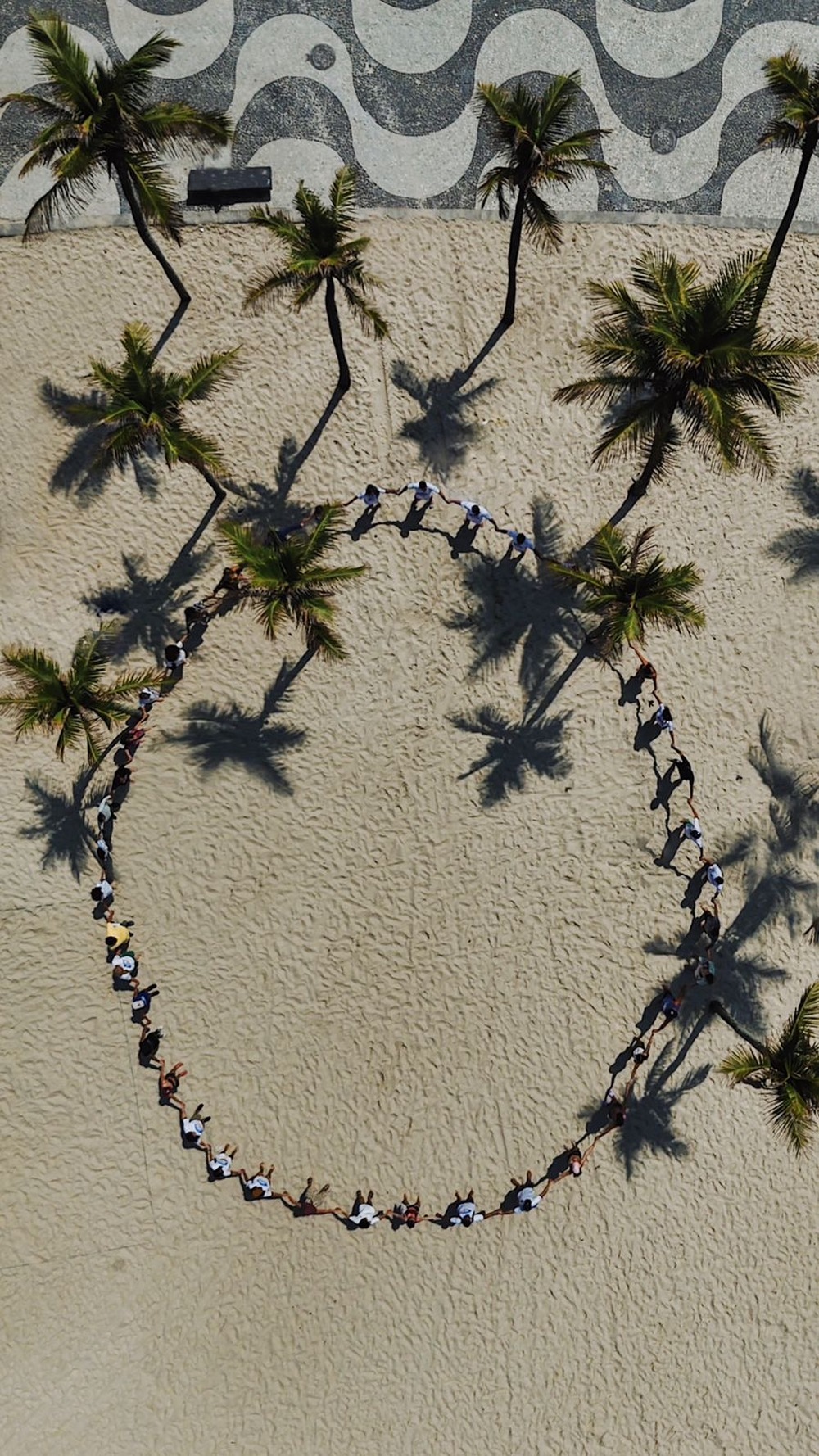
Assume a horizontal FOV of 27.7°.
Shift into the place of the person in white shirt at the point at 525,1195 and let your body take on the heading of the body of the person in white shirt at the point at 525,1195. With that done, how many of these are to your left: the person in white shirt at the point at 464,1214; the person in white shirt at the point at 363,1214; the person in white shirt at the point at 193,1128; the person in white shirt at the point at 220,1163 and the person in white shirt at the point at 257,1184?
5

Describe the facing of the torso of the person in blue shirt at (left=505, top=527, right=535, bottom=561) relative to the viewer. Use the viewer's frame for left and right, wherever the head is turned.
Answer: facing the viewer and to the left of the viewer

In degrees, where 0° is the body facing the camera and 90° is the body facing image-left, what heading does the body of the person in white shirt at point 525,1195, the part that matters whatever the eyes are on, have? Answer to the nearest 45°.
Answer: approximately 180°

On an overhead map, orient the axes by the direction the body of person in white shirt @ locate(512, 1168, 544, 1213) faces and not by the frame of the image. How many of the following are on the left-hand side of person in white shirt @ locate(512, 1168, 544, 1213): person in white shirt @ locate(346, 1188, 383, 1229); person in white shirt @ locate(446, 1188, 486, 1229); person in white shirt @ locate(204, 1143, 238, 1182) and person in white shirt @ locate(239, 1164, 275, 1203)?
4

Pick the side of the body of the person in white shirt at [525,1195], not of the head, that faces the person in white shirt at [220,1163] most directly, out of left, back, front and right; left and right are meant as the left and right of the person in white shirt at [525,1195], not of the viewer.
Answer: left

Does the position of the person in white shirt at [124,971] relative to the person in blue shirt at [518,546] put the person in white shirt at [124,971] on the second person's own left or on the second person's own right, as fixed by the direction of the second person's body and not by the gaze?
on the second person's own right

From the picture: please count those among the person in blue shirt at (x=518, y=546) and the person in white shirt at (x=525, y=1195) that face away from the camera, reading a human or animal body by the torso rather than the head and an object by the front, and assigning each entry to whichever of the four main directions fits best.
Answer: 1

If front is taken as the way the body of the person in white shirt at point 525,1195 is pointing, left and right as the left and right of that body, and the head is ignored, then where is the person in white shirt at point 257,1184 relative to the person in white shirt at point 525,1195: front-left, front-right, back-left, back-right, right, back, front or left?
left

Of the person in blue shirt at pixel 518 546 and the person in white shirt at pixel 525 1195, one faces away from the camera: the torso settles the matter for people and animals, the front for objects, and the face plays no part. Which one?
the person in white shirt at pixel 525 1195

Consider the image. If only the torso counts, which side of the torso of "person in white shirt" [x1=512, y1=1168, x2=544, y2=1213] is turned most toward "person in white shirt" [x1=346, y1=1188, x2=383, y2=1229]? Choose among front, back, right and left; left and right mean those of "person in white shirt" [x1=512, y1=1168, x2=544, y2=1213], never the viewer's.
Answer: left

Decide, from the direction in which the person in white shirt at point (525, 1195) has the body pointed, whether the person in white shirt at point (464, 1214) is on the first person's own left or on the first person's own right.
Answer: on the first person's own left
